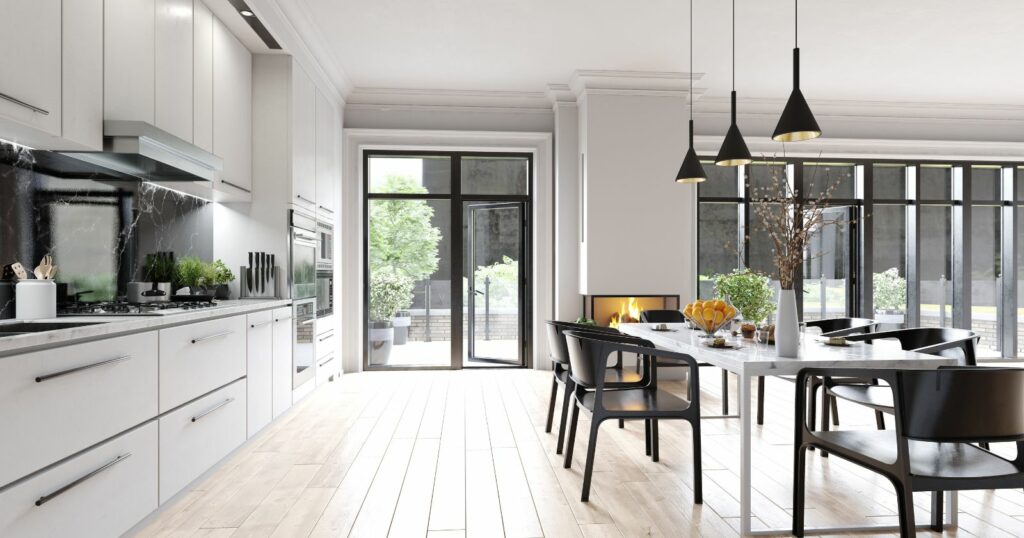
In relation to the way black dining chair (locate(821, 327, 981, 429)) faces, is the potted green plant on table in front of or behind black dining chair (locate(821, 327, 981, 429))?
in front

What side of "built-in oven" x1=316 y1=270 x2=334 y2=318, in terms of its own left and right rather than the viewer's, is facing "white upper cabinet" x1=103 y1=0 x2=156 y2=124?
right

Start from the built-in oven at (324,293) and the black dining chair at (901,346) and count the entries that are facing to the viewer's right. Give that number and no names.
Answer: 1

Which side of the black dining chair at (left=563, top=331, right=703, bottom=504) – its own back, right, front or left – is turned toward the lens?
right

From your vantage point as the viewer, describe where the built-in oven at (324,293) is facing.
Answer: facing to the right of the viewer

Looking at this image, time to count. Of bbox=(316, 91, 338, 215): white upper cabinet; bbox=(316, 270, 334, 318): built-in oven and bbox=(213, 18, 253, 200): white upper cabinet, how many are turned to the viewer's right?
3

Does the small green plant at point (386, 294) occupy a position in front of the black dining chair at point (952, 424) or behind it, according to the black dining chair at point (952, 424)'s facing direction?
in front

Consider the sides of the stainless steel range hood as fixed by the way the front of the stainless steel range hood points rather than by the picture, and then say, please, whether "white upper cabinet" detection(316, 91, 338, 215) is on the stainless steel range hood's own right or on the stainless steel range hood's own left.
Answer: on the stainless steel range hood's own left

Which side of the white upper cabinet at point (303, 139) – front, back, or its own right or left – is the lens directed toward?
right

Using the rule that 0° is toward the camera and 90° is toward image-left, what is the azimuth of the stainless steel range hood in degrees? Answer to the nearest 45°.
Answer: approximately 315°

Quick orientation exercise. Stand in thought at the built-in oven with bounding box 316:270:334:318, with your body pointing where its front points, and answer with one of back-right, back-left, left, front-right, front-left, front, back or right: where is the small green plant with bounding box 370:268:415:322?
front-left

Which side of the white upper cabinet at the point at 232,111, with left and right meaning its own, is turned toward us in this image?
right

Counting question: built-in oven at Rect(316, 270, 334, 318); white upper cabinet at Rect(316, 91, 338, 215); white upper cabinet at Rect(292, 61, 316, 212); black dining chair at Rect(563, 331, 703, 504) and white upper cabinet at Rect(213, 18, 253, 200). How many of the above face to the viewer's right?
5

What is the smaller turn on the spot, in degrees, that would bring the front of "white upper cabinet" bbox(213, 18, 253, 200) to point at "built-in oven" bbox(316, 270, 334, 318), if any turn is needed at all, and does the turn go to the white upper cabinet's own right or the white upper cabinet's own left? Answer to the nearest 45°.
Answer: approximately 45° to the white upper cabinet's own left

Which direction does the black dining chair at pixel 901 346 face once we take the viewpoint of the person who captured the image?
facing the viewer and to the left of the viewer

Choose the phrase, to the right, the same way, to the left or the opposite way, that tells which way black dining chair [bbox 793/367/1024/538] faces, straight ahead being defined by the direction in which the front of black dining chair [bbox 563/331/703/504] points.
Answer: to the left

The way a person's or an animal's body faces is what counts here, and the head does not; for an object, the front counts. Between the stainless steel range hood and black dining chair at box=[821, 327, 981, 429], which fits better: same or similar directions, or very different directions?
very different directions
